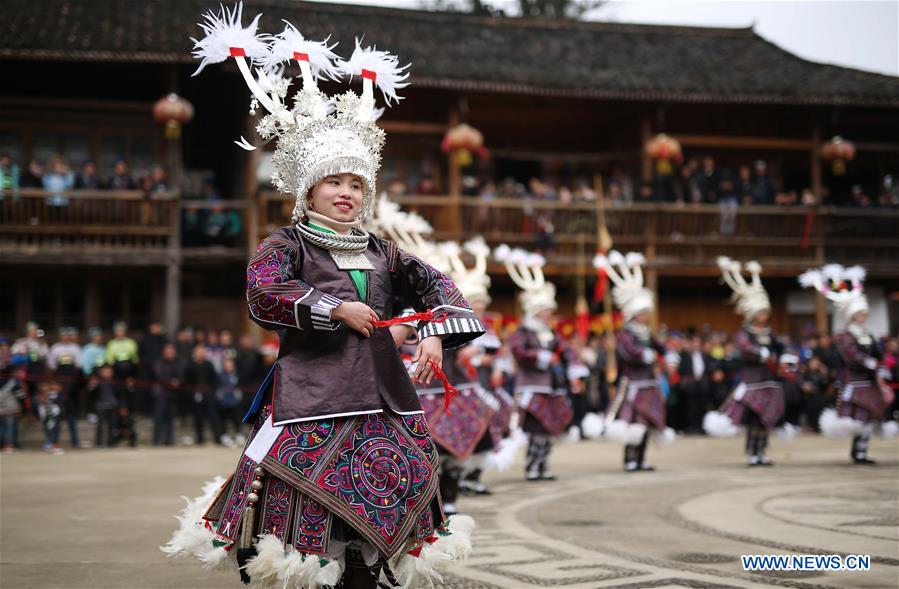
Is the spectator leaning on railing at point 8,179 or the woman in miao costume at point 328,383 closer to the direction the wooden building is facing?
the woman in miao costume

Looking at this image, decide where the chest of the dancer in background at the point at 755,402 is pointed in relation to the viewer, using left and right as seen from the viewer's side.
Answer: facing the viewer and to the right of the viewer

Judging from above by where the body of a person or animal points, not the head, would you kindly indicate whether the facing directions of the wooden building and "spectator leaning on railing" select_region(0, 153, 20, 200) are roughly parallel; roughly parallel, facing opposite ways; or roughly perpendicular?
roughly parallel

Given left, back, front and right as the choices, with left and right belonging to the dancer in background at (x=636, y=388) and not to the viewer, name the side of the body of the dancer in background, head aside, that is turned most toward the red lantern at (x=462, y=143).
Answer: back

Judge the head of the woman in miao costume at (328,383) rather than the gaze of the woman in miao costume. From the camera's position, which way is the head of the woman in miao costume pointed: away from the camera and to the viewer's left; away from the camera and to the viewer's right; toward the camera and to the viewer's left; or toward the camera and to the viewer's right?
toward the camera and to the viewer's right

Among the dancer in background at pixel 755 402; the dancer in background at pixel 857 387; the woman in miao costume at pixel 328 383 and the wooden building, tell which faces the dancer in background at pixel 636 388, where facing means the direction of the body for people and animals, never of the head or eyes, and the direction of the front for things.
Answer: the wooden building

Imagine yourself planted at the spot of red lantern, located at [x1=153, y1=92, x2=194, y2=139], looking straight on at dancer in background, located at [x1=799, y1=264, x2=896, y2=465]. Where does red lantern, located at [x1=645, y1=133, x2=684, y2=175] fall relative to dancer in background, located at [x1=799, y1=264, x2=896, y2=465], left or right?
left

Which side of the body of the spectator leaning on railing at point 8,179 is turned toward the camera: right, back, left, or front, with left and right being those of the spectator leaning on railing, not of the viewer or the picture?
front

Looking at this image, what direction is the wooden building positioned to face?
toward the camera

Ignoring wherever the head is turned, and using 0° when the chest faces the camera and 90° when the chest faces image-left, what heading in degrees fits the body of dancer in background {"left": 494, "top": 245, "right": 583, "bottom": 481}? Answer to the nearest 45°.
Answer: approximately 315°

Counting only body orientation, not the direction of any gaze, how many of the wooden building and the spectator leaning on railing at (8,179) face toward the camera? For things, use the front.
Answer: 2

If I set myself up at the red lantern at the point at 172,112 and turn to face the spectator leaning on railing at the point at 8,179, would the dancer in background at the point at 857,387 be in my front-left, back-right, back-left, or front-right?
back-left
